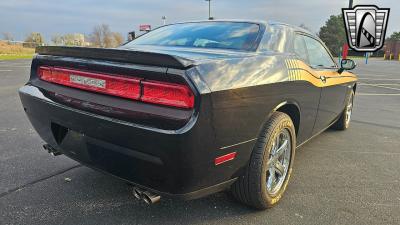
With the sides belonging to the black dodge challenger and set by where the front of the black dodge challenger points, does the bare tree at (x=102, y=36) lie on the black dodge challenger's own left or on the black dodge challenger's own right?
on the black dodge challenger's own left

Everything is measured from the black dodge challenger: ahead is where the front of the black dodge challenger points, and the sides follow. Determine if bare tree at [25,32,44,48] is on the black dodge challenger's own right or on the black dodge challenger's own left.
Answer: on the black dodge challenger's own left

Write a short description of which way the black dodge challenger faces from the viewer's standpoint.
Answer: facing away from the viewer and to the right of the viewer
